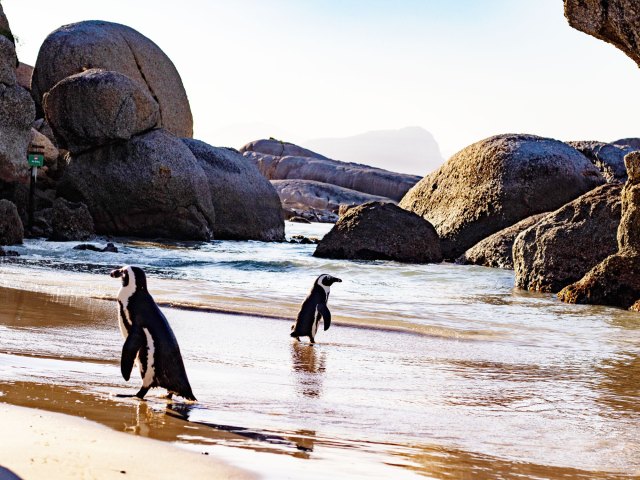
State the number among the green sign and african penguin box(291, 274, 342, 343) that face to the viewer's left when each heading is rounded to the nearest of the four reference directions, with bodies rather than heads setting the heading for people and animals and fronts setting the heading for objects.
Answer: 0

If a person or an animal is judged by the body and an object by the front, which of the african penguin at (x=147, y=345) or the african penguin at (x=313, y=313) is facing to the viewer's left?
the african penguin at (x=147, y=345)

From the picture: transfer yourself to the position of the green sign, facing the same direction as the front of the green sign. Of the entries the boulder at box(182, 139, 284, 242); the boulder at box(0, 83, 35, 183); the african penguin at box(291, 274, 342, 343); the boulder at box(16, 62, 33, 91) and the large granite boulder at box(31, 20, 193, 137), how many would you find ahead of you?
1

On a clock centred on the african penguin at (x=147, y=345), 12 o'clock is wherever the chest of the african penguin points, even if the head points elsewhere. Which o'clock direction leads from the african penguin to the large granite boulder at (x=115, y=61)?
The large granite boulder is roughly at 3 o'clock from the african penguin.

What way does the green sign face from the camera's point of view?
toward the camera

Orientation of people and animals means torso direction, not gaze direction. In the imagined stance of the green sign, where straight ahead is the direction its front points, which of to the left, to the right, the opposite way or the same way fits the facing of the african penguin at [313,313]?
to the left

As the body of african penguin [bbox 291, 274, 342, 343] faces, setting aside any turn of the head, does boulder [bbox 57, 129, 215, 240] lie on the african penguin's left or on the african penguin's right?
on the african penguin's left

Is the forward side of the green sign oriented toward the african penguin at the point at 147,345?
yes

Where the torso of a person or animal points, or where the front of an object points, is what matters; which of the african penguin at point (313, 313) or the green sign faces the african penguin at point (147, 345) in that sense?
the green sign

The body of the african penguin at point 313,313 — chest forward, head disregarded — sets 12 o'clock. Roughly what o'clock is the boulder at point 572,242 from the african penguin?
The boulder is roughly at 10 o'clock from the african penguin.

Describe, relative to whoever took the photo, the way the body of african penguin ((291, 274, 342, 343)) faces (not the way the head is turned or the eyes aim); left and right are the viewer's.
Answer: facing to the right of the viewer

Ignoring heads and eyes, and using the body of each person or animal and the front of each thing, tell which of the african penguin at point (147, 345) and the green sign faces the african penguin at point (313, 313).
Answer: the green sign

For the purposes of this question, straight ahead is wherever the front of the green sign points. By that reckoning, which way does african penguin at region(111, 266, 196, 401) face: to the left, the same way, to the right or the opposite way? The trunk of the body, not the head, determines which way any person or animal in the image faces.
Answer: to the right

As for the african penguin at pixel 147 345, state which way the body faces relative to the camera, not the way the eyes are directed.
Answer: to the viewer's left

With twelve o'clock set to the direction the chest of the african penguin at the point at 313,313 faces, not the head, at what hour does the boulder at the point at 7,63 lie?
The boulder is roughly at 8 o'clock from the african penguin.
